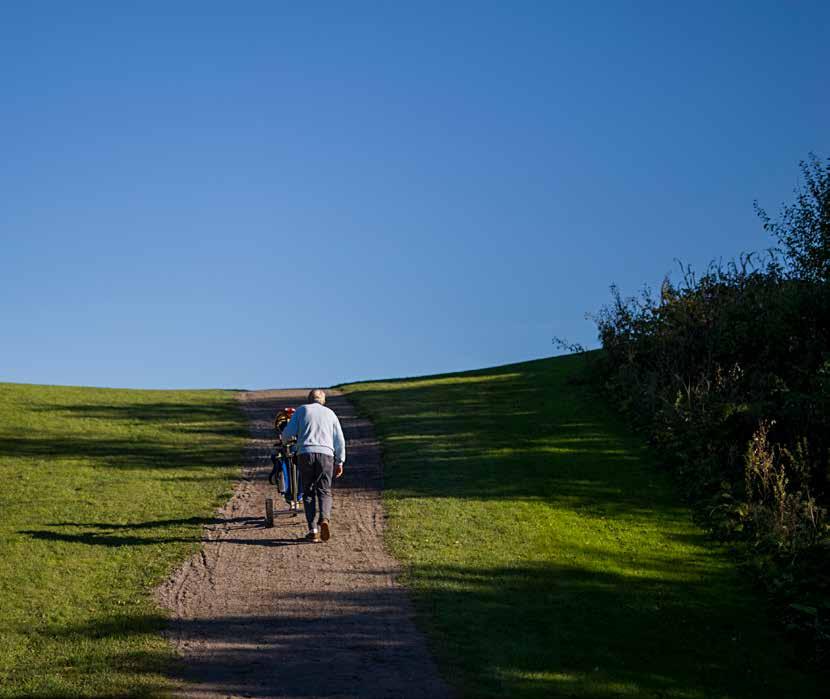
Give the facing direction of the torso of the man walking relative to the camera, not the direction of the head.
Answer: away from the camera
